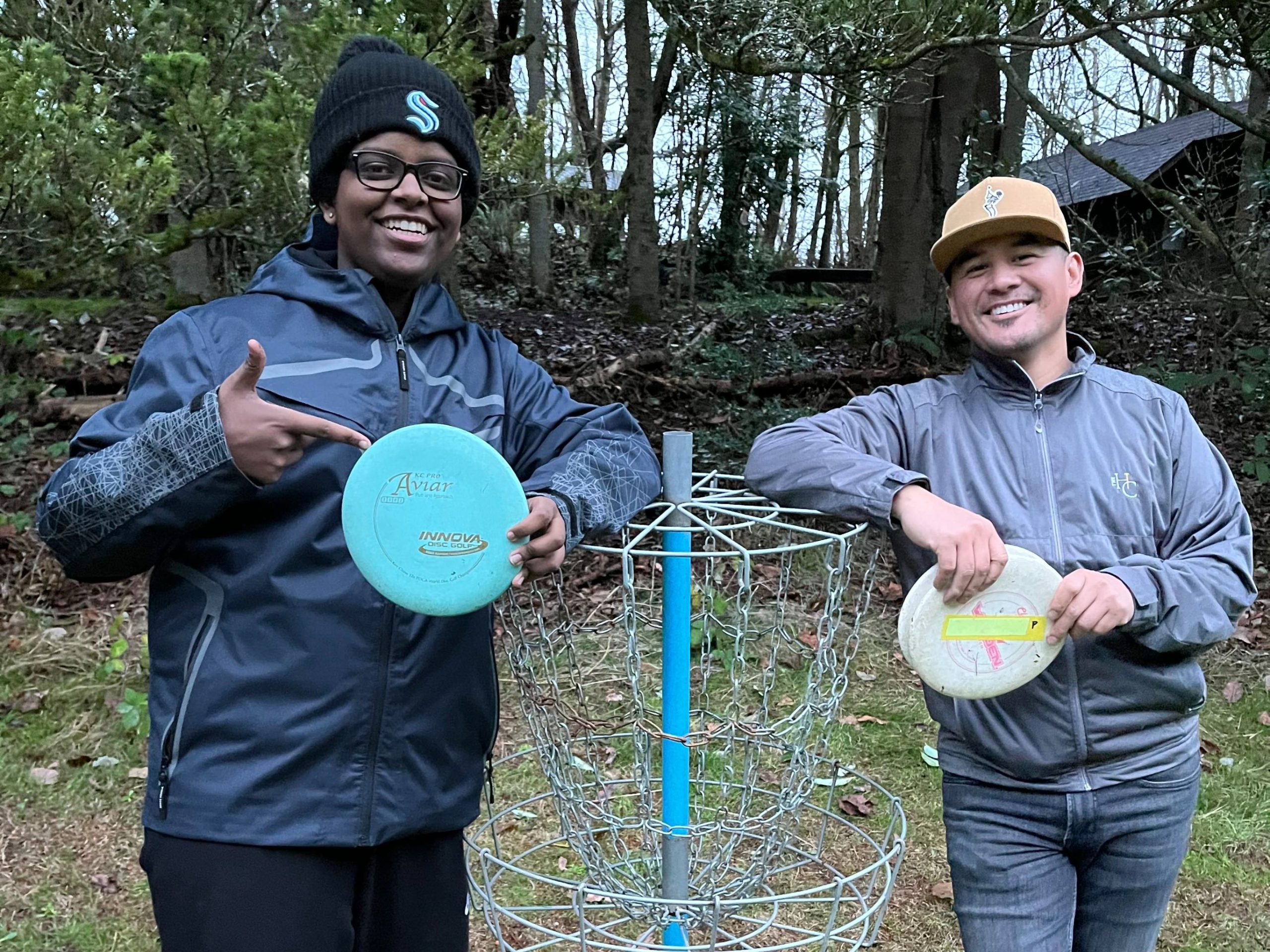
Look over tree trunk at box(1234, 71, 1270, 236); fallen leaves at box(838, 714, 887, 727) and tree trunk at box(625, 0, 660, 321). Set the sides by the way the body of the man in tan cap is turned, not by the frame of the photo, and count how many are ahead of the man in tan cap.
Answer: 0

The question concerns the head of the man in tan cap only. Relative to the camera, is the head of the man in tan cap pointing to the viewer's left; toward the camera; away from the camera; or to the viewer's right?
toward the camera

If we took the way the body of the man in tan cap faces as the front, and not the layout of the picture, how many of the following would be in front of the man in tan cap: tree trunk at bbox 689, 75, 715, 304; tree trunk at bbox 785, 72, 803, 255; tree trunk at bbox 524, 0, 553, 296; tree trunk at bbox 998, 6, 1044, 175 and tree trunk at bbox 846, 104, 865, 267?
0

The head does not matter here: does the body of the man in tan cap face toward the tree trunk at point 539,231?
no

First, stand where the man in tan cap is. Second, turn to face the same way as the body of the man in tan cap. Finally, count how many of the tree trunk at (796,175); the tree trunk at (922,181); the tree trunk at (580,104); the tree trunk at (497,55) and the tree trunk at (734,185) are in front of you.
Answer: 0

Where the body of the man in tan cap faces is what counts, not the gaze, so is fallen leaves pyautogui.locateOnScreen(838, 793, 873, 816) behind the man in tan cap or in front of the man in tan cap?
behind

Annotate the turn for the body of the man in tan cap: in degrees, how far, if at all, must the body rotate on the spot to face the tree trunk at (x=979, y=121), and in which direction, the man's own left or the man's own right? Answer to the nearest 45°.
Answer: approximately 180°

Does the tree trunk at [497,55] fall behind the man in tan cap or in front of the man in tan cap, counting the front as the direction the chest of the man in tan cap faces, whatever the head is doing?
behind

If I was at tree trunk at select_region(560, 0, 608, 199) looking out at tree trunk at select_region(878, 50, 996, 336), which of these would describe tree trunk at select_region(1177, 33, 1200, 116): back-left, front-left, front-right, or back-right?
front-left

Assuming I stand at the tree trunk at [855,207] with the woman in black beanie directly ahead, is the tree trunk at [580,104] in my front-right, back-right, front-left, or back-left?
front-right

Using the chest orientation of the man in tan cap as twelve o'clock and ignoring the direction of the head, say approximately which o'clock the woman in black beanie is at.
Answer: The woman in black beanie is roughly at 2 o'clock from the man in tan cap.

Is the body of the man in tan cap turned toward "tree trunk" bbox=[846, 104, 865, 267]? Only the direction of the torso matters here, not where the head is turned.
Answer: no

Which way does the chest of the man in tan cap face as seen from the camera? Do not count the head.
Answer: toward the camera

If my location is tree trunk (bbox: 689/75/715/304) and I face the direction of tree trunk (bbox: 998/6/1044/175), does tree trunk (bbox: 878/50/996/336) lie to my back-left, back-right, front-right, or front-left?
front-right

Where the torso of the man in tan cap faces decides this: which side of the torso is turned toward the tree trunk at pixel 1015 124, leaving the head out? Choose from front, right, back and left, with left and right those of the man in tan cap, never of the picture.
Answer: back
